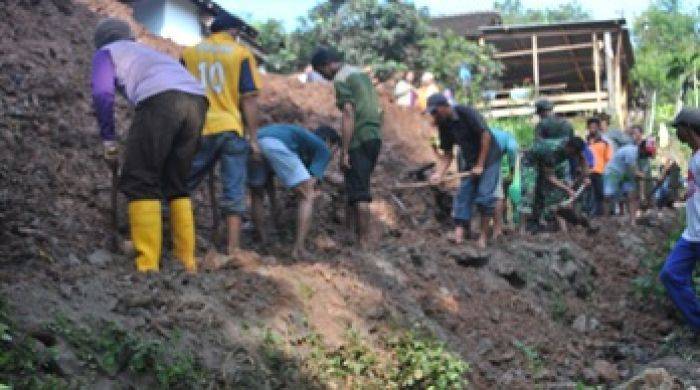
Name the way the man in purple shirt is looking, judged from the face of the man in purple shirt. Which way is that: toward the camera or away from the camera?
away from the camera

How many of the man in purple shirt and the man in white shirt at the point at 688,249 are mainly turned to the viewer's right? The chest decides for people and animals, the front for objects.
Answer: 0

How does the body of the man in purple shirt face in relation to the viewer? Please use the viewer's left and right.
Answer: facing away from the viewer and to the left of the viewer

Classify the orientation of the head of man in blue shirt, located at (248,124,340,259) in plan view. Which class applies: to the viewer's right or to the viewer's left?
to the viewer's right

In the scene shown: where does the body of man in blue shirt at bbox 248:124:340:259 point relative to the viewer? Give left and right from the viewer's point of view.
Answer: facing to the right of the viewer

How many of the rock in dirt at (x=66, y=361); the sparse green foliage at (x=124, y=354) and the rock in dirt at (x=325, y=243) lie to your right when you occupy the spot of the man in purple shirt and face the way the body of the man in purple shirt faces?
1

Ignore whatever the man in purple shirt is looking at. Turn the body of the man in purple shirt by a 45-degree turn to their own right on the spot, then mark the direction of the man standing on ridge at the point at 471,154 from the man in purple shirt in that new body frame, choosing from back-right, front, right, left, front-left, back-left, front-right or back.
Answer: front-right

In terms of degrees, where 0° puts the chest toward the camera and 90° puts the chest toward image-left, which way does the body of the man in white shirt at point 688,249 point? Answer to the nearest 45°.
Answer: approximately 90°
